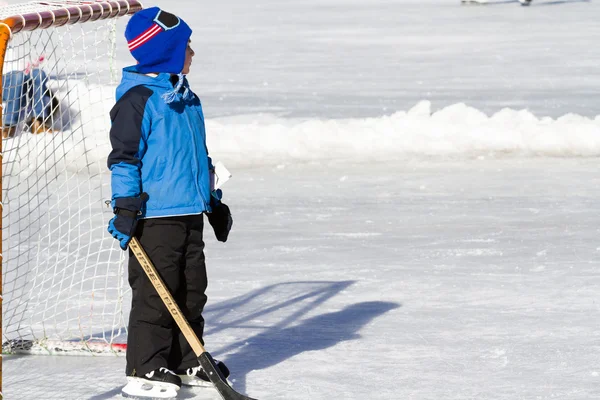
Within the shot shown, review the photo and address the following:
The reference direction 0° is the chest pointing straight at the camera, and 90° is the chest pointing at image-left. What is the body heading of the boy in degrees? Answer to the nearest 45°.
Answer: approximately 315°

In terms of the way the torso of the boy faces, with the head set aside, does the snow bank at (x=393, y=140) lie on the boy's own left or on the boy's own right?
on the boy's own left

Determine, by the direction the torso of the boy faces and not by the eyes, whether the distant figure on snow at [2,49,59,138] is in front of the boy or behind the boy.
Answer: behind

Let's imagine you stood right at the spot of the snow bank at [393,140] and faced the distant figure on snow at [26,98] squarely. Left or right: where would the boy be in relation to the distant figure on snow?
left
